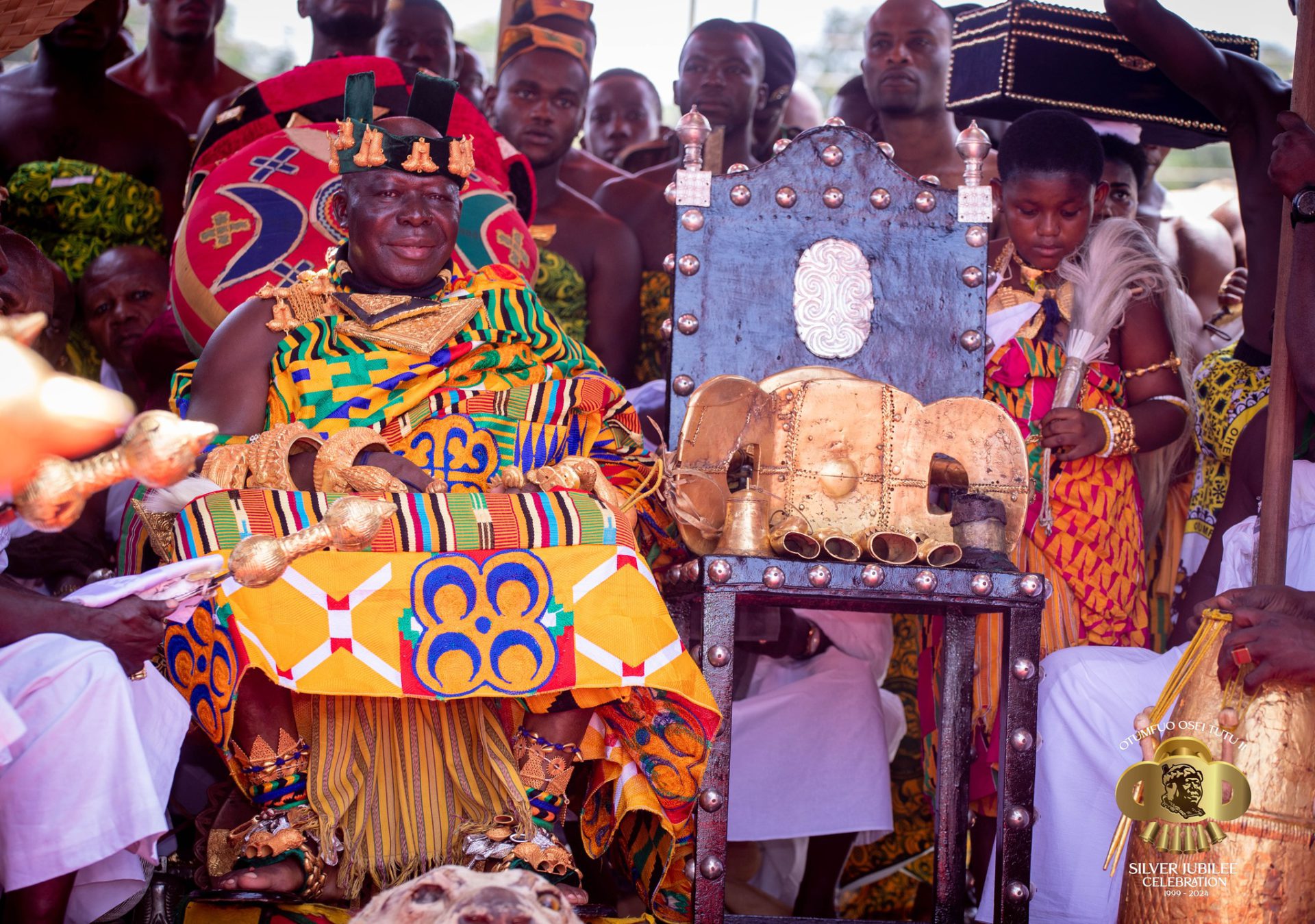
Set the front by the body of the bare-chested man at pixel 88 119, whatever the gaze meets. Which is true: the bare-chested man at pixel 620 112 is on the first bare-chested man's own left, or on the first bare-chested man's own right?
on the first bare-chested man's own left

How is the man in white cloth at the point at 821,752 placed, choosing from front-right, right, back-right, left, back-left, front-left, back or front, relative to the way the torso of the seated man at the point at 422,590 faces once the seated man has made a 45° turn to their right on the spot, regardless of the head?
back

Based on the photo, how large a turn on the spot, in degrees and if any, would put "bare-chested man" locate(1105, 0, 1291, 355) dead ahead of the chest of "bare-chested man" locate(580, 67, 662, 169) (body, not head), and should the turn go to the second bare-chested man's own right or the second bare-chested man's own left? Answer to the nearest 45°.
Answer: approximately 45° to the second bare-chested man's own left

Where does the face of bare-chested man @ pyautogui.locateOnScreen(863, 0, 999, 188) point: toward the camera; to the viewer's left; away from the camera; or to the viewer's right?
toward the camera

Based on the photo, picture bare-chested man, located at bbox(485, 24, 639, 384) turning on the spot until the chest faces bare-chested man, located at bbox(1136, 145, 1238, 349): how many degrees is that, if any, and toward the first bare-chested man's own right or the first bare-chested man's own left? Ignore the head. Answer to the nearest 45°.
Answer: approximately 90° to the first bare-chested man's own left

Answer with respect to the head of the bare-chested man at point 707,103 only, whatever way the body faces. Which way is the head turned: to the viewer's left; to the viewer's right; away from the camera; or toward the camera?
toward the camera

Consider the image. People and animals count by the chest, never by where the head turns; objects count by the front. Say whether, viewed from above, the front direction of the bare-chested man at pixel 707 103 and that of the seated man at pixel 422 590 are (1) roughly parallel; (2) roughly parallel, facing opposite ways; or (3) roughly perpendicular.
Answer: roughly parallel

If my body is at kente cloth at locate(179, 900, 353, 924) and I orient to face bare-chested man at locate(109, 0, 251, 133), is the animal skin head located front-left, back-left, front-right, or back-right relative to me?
back-right

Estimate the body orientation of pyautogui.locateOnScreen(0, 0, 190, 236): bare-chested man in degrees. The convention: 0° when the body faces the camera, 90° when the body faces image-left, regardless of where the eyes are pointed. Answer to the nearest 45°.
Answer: approximately 0°

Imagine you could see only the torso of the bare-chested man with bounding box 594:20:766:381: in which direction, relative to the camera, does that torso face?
toward the camera

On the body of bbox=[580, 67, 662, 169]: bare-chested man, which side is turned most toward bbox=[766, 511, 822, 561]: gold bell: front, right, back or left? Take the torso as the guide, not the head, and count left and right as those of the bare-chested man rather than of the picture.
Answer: front

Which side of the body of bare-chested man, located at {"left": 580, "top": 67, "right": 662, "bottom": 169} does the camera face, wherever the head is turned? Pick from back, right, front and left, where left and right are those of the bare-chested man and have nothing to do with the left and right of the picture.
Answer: front

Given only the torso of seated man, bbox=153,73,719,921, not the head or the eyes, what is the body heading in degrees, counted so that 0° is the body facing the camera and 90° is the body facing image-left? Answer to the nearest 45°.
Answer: approximately 0°

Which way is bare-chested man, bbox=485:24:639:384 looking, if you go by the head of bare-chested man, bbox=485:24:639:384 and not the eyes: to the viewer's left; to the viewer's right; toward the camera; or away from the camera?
toward the camera
